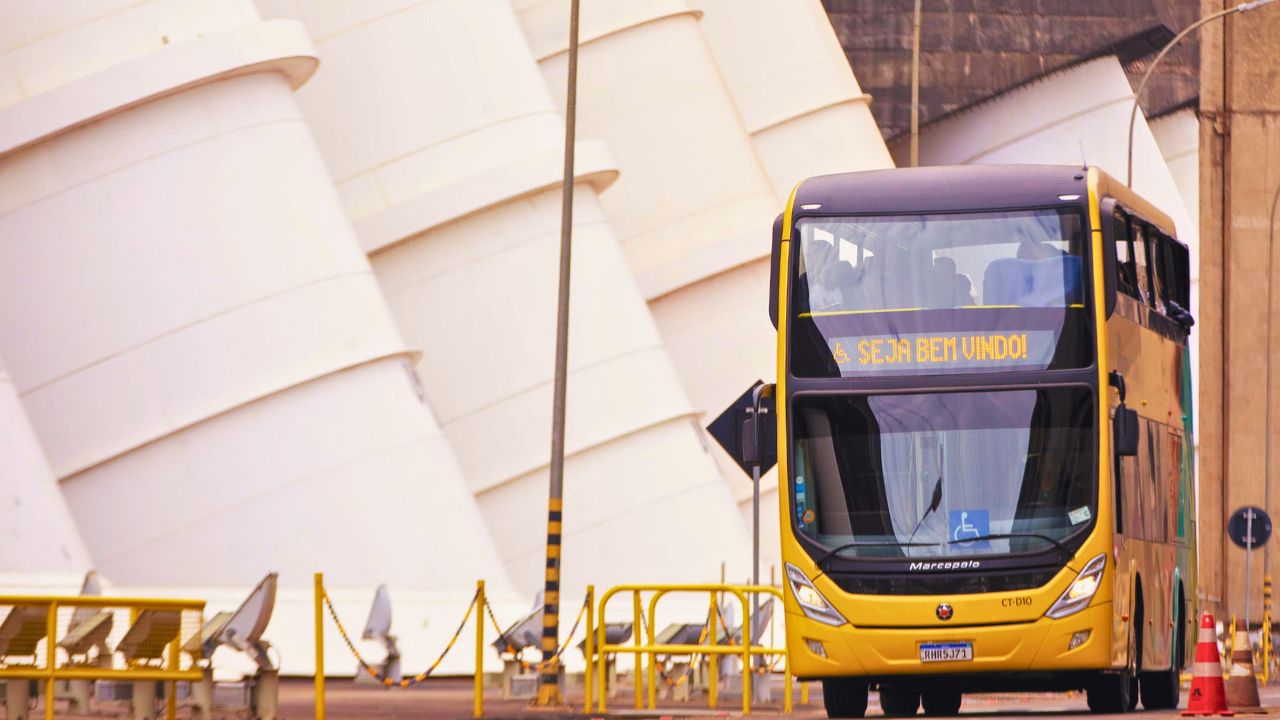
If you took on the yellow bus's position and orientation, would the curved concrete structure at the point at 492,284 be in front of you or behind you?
behind

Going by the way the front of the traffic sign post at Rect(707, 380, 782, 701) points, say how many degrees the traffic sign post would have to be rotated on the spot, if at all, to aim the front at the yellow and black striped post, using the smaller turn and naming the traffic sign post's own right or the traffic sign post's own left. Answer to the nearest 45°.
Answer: approximately 45° to the traffic sign post's own left

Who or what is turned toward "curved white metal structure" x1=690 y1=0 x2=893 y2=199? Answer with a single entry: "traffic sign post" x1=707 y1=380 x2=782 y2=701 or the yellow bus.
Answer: the traffic sign post

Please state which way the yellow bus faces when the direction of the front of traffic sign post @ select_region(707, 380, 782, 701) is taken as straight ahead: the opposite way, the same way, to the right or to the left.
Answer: the opposite way

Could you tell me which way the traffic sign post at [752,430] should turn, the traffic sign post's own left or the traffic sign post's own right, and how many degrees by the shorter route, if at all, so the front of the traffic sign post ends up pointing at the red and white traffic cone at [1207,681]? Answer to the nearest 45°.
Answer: approximately 90° to the traffic sign post's own right

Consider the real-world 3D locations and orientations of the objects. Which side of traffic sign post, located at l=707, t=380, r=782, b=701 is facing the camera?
back
